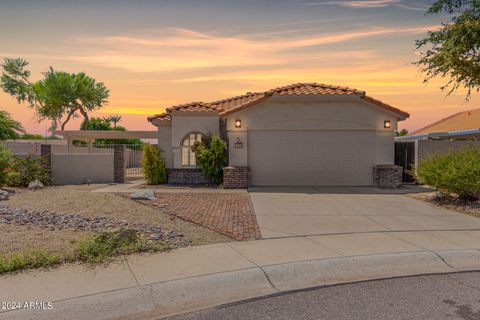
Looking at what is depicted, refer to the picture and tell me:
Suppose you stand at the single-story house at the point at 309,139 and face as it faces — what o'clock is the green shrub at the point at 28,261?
The green shrub is roughly at 1 o'clock from the single-story house.

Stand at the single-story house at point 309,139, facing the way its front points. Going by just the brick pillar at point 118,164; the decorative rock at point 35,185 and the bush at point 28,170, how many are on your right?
3

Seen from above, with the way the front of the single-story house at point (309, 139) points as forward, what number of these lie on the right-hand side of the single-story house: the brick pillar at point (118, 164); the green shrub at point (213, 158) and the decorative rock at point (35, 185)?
3

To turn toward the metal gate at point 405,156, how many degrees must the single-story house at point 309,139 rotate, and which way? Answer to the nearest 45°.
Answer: approximately 90° to its left

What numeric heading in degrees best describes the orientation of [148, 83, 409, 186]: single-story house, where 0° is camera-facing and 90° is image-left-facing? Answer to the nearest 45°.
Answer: approximately 0°

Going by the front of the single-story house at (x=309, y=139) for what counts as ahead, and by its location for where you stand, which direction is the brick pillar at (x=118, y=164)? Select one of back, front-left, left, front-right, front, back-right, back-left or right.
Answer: right

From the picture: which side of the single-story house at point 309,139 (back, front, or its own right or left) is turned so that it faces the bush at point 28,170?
right

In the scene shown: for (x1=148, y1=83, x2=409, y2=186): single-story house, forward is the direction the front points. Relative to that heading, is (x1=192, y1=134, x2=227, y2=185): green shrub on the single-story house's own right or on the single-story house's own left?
on the single-story house's own right

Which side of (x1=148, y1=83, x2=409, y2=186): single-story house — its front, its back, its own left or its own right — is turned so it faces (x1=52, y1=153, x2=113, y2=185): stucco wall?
right

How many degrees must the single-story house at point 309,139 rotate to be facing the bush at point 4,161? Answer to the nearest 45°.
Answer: approximately 90° to its right

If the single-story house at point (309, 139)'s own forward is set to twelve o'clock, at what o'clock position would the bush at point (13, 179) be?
The bush is roughly at 3 o'clock from the single-story house.

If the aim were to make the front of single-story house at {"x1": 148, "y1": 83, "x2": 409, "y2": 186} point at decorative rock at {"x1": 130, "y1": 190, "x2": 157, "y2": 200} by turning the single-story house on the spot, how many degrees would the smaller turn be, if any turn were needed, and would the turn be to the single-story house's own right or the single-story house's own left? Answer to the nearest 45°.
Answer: approximately 45° to the single-story house's own right

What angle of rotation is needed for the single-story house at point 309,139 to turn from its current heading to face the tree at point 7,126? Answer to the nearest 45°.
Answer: approximately 90° to its right

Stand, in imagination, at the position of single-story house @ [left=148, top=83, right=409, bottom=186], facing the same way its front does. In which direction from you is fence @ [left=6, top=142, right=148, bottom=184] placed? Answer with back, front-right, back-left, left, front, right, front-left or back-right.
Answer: right

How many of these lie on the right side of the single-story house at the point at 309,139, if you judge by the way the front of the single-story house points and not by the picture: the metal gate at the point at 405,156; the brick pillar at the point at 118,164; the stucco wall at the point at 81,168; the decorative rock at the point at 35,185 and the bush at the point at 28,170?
4

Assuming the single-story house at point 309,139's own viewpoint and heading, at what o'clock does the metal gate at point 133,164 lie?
The metal gate is roughly at 4 o'clock from the single-story house.
